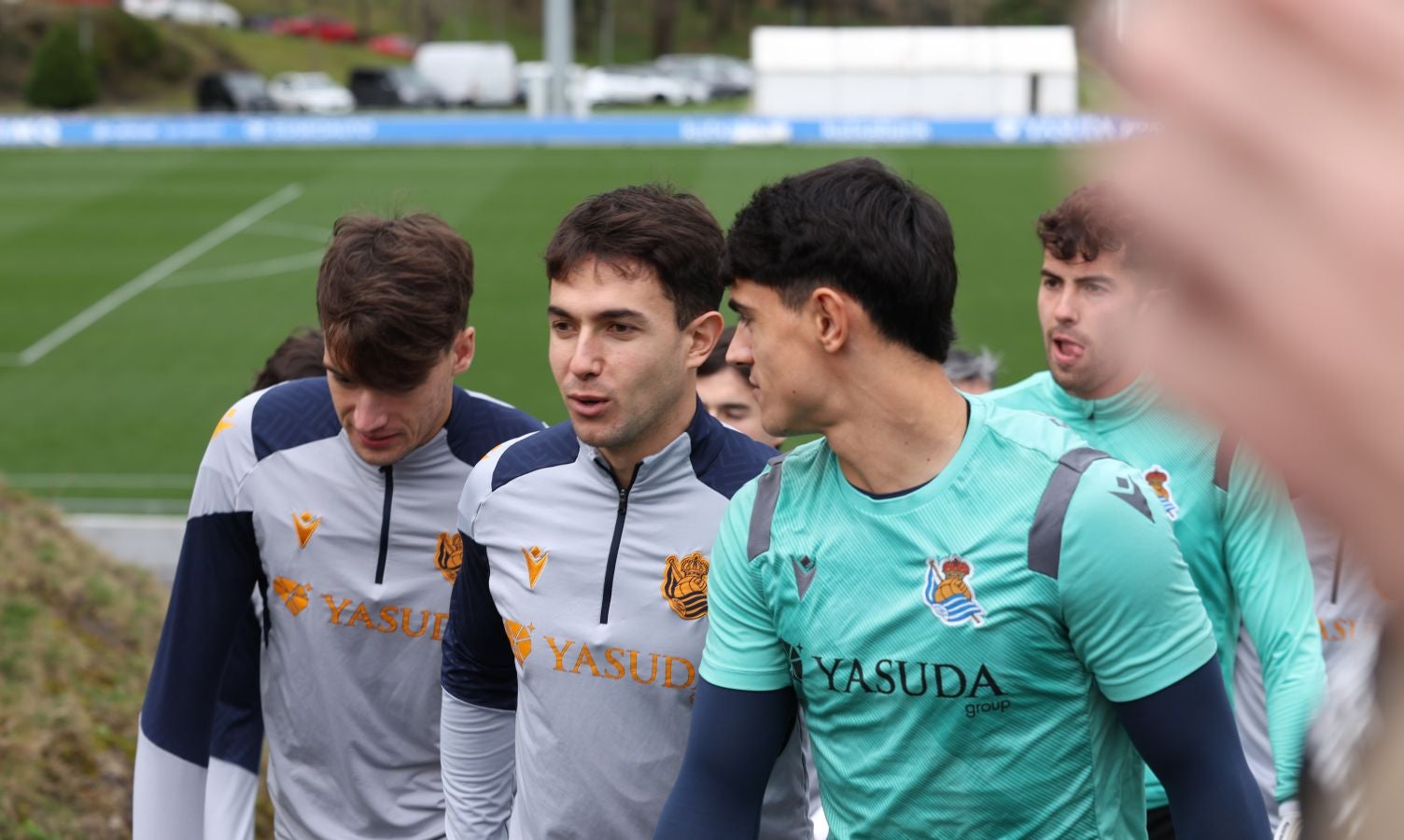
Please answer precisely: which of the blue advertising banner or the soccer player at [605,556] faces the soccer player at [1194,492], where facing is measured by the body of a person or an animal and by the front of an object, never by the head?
the blue advertising banner

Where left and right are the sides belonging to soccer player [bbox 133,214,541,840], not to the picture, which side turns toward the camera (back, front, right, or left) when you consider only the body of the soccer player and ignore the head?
front

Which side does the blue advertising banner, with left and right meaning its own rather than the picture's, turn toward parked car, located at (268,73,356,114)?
back

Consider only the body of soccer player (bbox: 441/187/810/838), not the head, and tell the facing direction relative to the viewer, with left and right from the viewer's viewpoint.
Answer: facing the viewer and to the left of the viewer

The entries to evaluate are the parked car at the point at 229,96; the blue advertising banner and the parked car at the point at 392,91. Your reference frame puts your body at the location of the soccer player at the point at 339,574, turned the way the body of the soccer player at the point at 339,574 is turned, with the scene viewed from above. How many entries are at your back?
3

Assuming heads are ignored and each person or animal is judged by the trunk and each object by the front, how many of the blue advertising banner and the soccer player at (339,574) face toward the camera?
2

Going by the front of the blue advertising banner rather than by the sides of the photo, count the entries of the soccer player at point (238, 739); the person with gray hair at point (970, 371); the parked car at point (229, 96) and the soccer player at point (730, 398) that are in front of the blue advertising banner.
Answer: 3

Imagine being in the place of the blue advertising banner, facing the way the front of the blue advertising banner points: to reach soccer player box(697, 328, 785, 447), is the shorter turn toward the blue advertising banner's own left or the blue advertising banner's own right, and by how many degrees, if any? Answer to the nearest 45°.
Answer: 0° — it already faces them

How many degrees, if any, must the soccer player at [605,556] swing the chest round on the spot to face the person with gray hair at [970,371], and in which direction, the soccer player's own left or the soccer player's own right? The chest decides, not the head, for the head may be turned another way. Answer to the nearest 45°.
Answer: approximately 180°

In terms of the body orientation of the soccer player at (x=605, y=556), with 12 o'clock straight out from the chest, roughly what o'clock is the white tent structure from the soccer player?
The white tent structure is roughly at 5 o'clock from the soccer player.

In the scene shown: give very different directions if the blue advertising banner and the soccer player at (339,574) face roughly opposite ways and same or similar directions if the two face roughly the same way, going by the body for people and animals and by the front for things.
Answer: same or similar directions

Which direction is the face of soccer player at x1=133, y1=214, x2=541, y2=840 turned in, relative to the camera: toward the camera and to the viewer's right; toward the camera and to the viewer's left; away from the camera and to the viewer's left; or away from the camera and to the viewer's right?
toward the camera and to the viewer's left

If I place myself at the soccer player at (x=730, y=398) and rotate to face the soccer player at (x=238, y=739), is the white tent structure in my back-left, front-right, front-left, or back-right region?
back-right

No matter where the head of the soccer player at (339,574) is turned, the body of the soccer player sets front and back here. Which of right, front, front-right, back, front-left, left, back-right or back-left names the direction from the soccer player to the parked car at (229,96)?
back

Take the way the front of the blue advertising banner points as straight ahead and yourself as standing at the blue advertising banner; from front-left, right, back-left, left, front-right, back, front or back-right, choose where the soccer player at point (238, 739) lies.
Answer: front
